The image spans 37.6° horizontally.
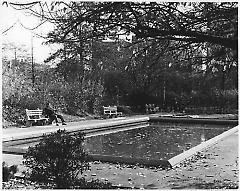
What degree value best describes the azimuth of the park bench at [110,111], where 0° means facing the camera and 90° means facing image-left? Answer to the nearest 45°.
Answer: approximately 315°
